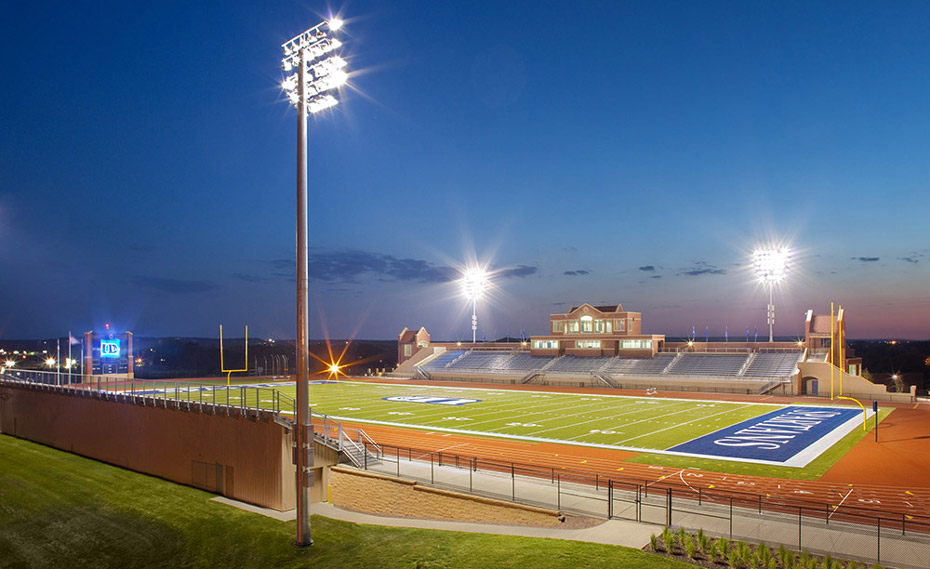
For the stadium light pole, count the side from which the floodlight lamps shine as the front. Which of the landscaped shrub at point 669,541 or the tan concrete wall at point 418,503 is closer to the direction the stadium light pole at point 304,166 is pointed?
the tan concrete wall

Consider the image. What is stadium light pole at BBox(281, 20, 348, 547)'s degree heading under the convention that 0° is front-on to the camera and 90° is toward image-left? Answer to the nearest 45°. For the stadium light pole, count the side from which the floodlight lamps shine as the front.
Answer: approximately 225°

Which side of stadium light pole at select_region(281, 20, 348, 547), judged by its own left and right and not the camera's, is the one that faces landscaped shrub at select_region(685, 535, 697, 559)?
right

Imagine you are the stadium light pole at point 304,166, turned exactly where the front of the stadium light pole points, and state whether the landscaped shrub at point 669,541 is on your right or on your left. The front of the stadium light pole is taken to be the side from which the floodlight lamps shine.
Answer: on your right

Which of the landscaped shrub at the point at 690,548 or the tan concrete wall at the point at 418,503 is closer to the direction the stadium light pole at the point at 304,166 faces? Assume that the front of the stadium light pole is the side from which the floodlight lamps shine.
the tan concrete wall
